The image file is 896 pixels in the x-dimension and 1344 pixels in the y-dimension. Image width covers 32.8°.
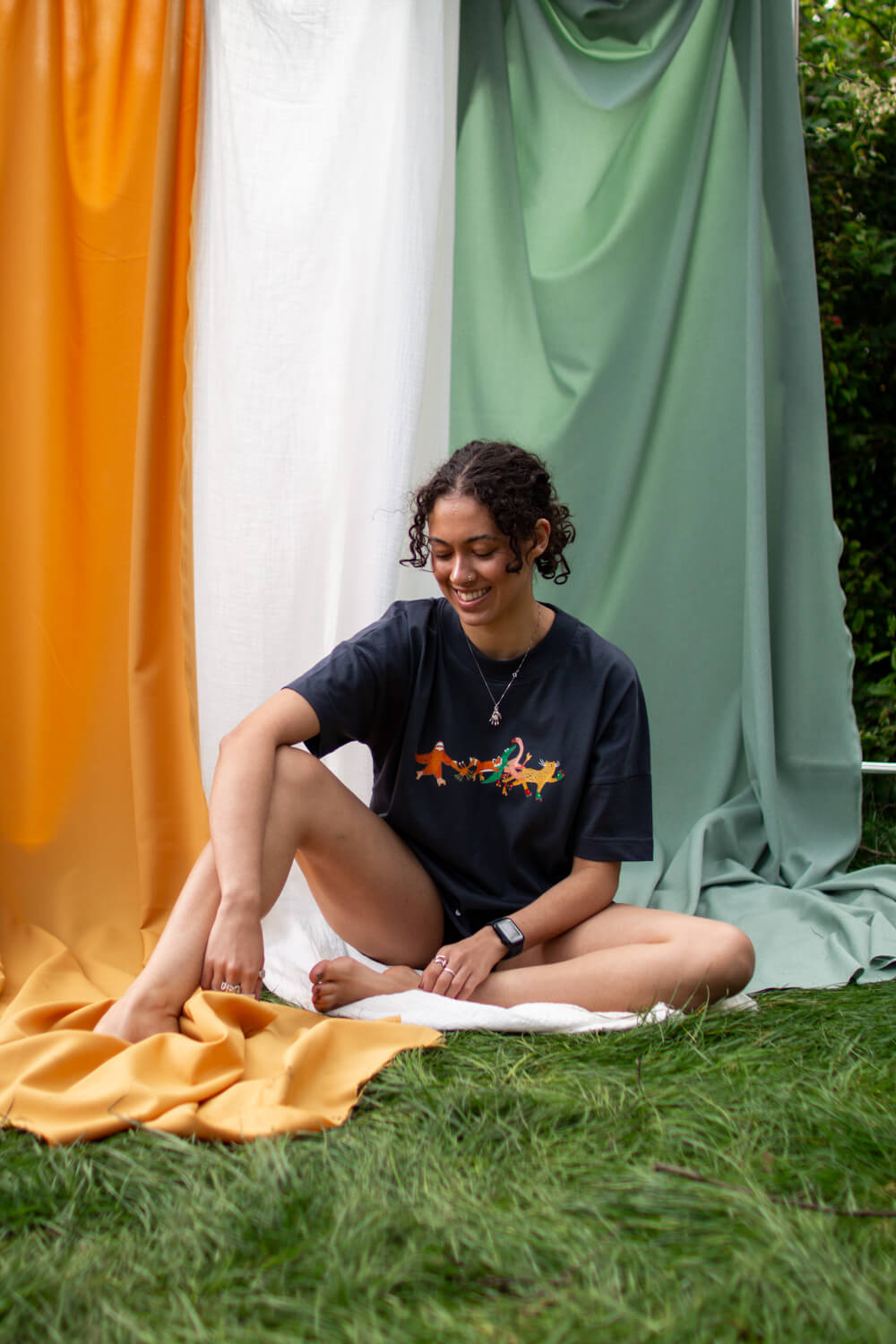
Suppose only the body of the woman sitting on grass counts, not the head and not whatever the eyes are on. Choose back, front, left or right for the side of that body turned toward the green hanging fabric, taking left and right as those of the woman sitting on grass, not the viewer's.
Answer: back

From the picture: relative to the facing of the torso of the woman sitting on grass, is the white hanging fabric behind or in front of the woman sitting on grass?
behind

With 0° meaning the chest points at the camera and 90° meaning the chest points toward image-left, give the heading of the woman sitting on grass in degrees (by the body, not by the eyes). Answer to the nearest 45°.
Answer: approximately 0°
